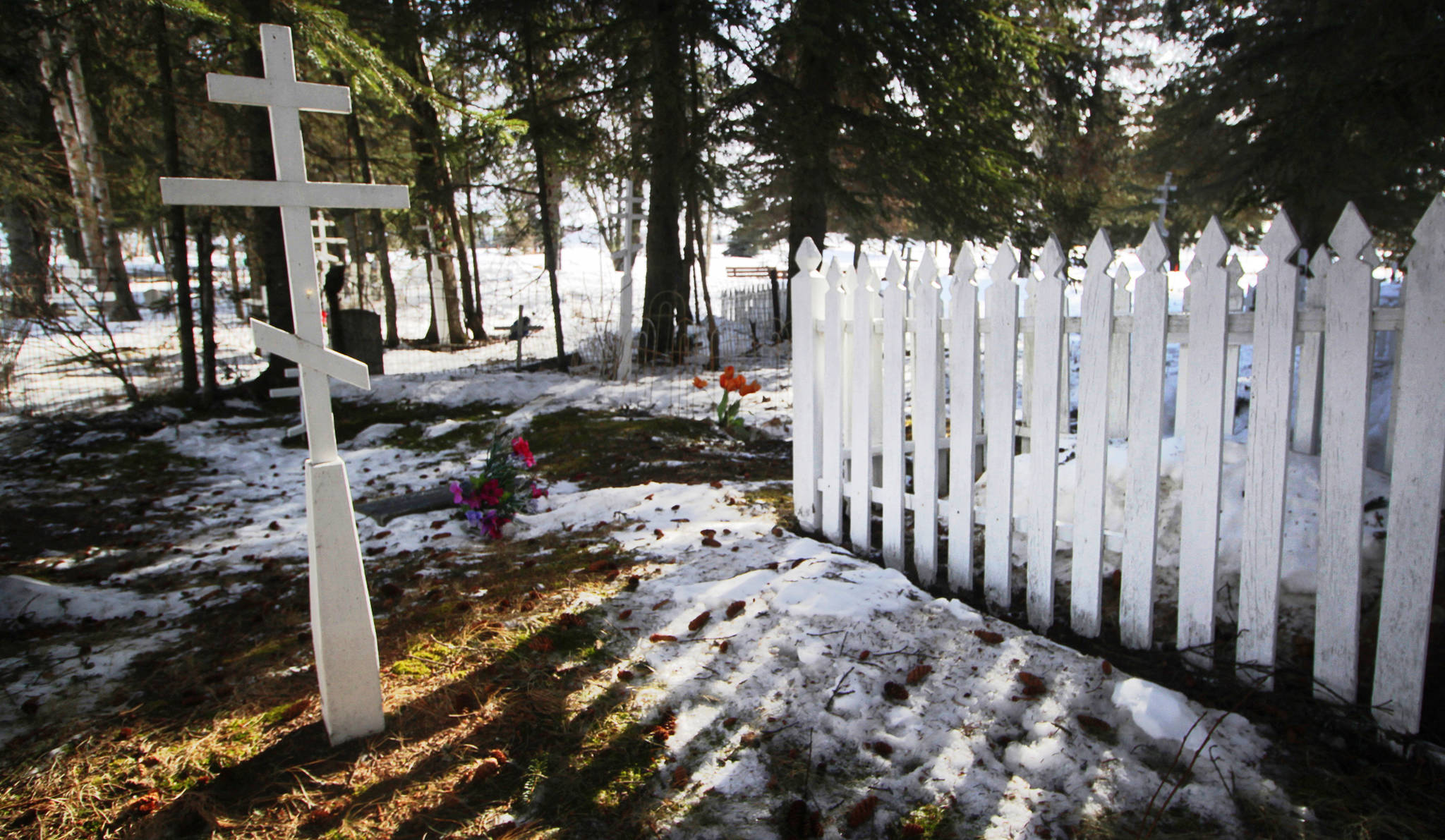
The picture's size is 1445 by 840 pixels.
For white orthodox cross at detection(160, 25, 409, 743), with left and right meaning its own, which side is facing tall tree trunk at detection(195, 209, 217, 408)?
back

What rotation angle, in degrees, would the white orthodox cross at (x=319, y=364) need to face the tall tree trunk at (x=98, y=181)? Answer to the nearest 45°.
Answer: approximately 180°

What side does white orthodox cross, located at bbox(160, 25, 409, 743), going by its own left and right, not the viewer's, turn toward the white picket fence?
left

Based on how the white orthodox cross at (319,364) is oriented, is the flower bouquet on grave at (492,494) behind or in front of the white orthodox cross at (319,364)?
behind

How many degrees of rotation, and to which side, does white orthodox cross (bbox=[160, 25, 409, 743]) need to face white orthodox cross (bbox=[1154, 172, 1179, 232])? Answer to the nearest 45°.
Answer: approximately 135° to its left

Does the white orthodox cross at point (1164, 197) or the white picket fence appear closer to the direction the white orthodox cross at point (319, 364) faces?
the white picket fence

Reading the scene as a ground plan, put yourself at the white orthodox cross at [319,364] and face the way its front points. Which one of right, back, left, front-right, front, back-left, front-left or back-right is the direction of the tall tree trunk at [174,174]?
back

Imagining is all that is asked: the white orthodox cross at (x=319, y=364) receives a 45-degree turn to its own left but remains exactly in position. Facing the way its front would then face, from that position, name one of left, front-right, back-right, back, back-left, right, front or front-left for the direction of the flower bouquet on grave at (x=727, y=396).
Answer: left

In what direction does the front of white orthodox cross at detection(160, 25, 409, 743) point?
toward the camera

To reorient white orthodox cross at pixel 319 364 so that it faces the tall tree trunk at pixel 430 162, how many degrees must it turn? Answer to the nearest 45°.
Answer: approximately 180°

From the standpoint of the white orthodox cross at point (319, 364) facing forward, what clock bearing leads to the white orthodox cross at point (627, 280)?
the white orthodox cross at point (627, 280) is roughly at 7 o'clock from the white orthodox cross at point (319, 364).

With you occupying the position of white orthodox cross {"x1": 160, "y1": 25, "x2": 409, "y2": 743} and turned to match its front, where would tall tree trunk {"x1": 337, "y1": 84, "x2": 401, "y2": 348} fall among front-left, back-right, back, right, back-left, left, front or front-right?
back

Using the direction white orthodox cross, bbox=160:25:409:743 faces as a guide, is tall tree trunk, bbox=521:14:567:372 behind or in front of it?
behind

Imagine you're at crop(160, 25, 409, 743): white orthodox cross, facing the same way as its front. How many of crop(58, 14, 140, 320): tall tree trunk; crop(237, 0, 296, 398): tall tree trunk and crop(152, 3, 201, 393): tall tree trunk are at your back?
3

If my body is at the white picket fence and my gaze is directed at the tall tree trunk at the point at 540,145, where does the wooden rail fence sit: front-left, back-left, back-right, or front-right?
front-right

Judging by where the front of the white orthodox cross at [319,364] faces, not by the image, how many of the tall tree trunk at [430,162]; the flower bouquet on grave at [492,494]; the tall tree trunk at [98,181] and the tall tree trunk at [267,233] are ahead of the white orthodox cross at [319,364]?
0
